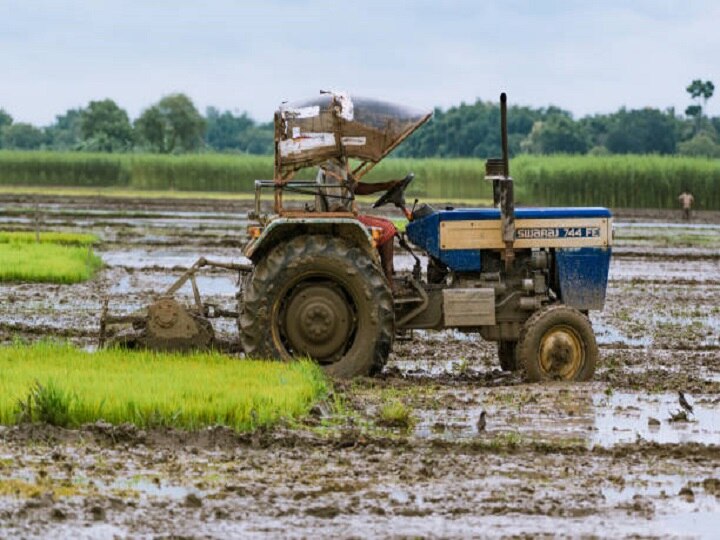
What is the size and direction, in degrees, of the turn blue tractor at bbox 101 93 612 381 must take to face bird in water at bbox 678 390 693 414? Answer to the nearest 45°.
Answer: approximately 45° to its right

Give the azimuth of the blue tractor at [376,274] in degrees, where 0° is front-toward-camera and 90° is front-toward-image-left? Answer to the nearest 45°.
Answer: approximately 270°

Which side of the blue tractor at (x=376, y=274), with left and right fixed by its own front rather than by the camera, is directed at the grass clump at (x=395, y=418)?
right

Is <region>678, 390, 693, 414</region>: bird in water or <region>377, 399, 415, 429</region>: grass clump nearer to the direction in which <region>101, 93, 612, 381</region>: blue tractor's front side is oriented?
the bird in water

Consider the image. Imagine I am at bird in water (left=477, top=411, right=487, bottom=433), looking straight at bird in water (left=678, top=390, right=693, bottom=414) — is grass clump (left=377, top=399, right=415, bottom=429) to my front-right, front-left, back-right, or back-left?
back-left

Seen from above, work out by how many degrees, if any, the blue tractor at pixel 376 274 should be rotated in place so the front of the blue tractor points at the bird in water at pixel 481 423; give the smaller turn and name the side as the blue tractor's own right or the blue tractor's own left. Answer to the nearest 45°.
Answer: approximately 90° to the blue tractor's own right
